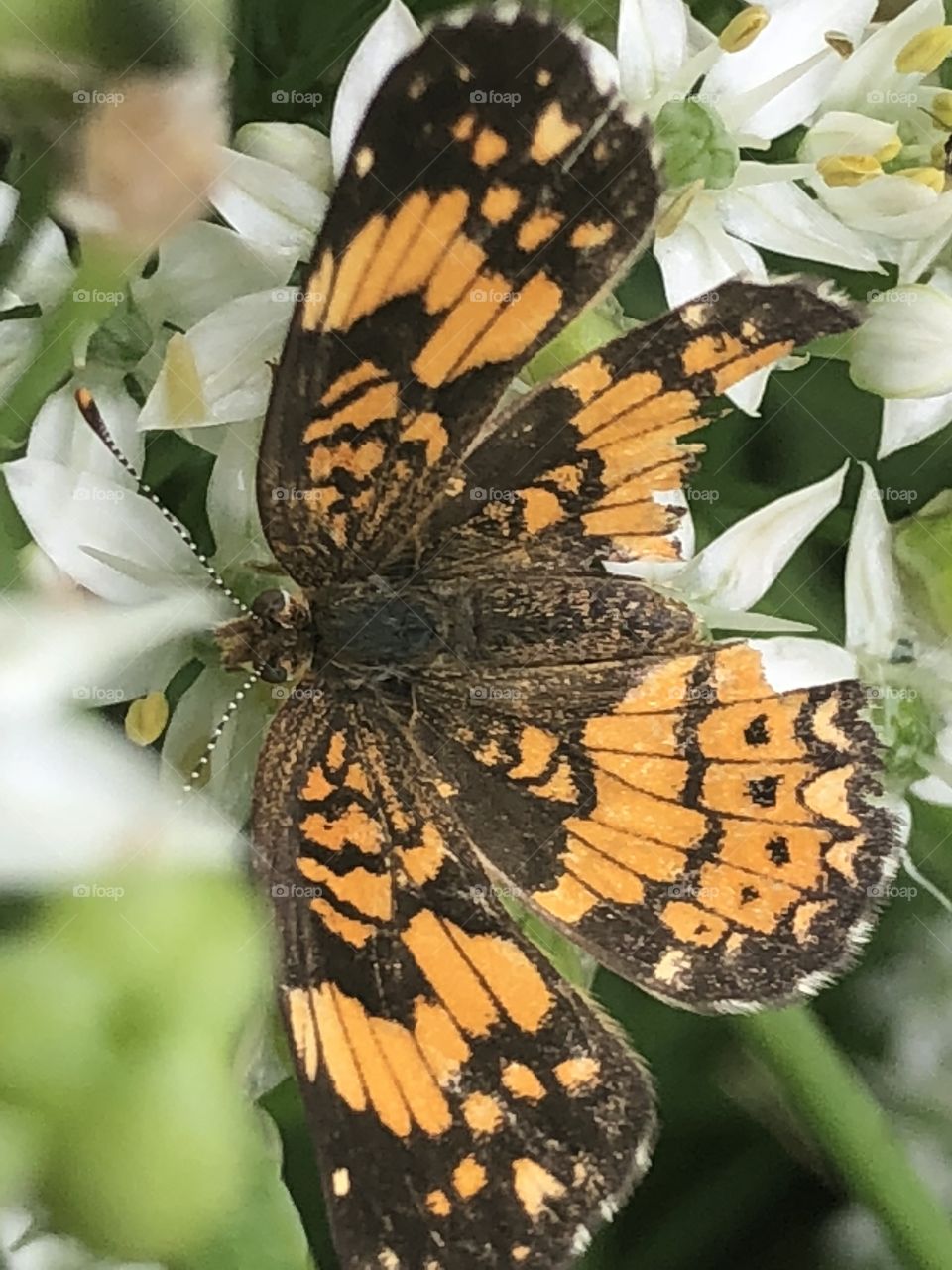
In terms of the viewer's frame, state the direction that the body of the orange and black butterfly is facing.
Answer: to the viewer's left
